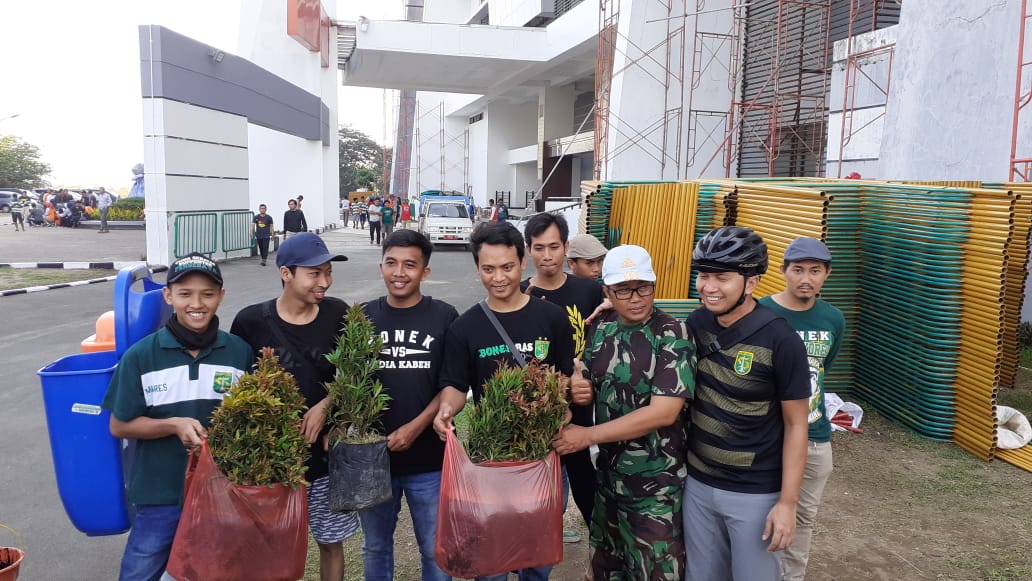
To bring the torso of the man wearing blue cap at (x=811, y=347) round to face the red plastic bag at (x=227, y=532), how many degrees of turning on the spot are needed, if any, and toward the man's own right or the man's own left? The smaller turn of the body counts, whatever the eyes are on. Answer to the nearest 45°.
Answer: approximately 45° to the man's own right

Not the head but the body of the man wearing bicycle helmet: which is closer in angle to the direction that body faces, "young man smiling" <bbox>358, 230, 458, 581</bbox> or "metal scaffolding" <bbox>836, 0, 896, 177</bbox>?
the young man smiling

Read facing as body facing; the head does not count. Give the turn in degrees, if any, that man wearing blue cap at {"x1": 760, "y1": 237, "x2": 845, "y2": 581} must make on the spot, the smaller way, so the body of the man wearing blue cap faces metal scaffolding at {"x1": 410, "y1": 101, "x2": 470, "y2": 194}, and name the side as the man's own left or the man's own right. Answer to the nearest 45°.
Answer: approximately 135° to the man's own right

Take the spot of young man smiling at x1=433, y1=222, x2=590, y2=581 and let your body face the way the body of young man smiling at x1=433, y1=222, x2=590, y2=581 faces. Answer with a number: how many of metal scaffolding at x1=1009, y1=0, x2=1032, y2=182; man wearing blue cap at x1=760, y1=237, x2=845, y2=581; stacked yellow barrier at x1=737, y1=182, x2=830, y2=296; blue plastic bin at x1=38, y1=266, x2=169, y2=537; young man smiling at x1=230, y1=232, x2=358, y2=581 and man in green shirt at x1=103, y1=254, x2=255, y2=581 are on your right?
3

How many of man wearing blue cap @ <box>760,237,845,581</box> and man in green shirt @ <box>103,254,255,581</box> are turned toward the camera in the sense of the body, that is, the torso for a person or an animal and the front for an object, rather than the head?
2

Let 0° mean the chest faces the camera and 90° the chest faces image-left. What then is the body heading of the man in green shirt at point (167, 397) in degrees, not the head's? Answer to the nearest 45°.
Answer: approximately 0°

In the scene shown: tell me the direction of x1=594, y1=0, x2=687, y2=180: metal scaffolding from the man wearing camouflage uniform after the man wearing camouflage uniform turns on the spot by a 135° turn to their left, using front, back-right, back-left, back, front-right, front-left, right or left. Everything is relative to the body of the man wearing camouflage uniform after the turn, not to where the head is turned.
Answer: left
